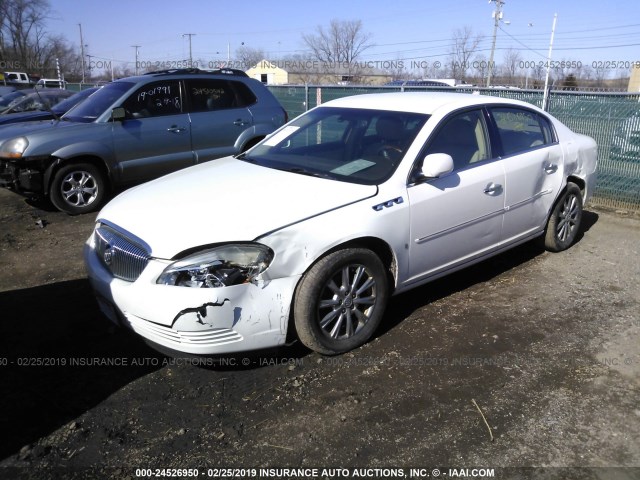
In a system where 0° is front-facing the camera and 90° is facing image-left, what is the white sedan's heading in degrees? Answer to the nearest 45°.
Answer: approximately 45°

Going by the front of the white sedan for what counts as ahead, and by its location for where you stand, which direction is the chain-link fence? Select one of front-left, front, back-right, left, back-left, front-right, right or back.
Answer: back

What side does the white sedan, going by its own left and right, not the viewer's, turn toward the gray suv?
right
